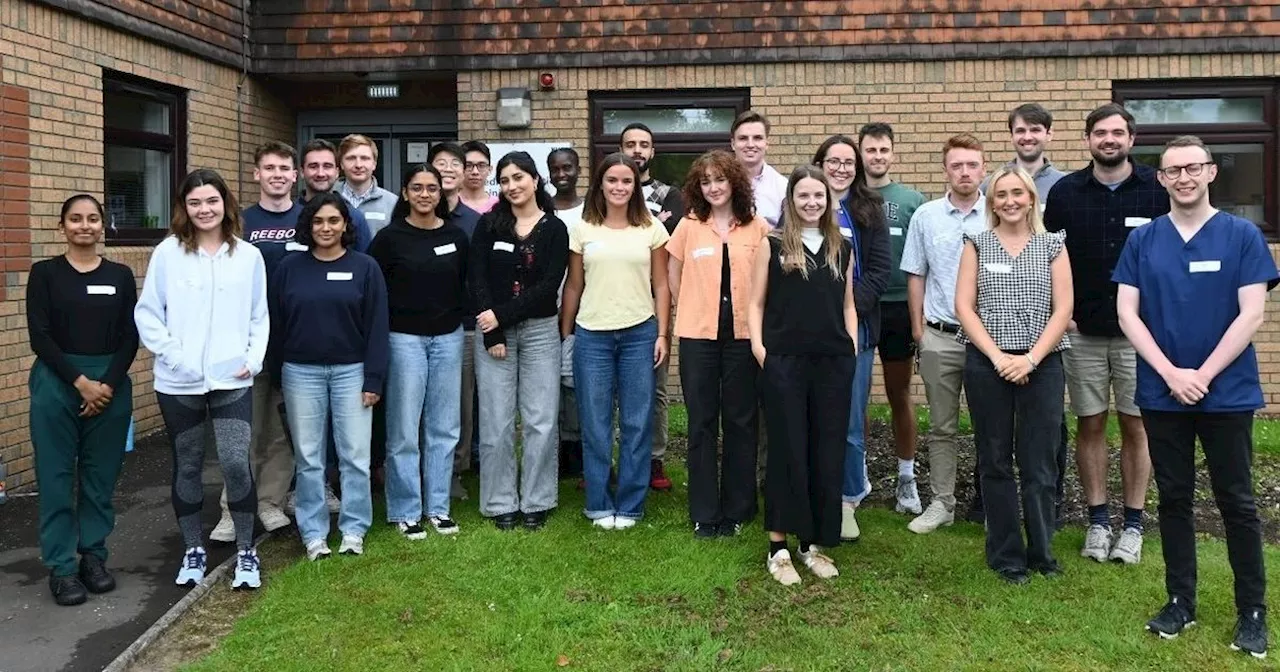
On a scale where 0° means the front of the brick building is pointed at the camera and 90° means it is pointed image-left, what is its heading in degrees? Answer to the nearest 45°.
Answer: approximately 0°

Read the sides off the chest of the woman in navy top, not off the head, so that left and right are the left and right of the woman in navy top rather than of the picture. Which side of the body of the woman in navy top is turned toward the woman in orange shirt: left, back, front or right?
left

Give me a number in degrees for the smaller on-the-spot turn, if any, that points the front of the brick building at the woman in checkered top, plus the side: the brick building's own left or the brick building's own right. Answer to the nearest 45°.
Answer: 0° — it already faces them

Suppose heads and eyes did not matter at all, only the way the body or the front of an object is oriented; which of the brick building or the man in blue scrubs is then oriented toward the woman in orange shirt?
the brick building

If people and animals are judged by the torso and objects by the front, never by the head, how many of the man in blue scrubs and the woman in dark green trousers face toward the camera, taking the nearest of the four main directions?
2

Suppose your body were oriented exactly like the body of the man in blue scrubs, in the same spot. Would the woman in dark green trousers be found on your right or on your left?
on your right

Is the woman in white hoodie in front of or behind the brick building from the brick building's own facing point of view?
in front

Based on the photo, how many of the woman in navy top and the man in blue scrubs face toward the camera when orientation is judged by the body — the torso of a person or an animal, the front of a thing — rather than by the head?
2
